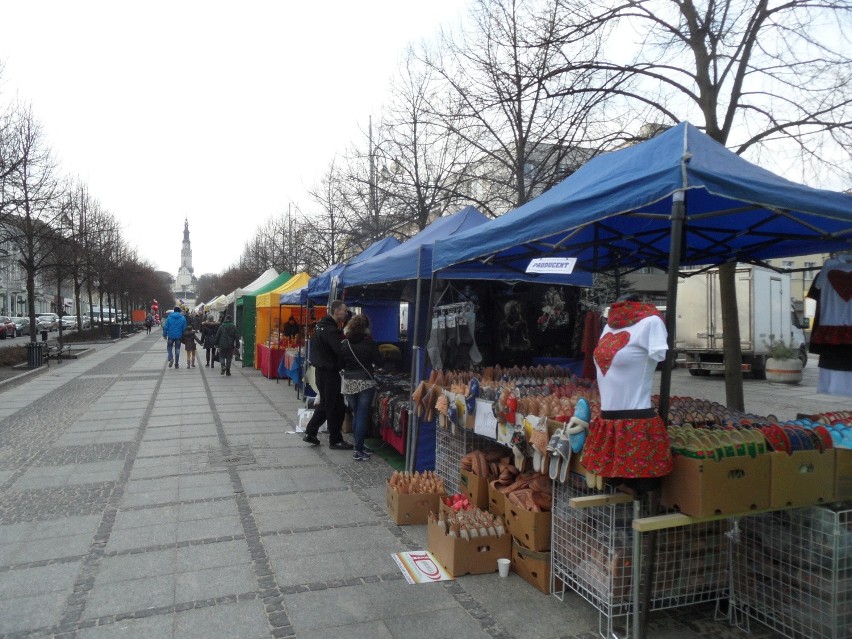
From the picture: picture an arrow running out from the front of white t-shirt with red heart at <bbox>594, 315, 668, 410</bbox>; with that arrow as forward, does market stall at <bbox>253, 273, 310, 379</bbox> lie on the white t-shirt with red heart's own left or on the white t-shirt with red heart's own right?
on the white t-shirt with red heart's own right

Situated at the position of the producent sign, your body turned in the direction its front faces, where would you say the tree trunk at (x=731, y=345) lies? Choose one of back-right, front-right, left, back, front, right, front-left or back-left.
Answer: back-left

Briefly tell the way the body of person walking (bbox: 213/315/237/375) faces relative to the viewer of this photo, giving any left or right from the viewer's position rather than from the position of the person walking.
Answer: facing away from the viewer

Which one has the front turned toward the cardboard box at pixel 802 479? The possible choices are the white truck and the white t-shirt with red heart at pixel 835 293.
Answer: the white t-shirt with red heart

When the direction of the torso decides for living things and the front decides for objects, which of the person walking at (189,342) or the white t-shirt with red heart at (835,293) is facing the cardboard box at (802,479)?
the white t-shirt with red heart

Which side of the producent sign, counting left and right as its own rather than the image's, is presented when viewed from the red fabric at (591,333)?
back

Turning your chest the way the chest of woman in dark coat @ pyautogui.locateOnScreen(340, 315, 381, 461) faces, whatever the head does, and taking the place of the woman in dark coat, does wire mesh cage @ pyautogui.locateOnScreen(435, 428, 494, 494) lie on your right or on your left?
on your right

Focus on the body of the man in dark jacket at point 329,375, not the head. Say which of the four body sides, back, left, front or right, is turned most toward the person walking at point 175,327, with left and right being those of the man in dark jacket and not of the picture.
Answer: left

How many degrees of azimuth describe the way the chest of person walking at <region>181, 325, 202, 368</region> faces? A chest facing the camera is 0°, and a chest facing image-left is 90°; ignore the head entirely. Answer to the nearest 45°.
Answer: approximately 180°

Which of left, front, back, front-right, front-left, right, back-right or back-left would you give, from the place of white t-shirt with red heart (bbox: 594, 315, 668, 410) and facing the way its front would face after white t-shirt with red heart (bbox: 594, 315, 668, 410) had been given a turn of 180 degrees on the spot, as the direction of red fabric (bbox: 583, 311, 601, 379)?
front-left

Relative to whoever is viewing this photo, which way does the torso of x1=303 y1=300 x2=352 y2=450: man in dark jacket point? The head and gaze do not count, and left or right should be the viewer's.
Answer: facing to the right of the viewer

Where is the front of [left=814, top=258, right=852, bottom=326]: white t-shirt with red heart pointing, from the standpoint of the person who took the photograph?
facing the viewer

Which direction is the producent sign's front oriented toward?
toward the camera

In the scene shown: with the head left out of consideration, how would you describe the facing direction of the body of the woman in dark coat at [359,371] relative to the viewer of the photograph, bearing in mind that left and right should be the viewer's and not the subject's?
facing away from the viewer and to the right of the viewer

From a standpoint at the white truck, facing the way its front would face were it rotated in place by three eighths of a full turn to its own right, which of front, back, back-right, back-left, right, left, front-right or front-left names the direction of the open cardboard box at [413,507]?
front

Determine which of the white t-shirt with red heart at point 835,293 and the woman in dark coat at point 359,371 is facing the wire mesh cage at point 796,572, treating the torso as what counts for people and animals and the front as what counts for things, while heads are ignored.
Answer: the white t-shirt with red heart

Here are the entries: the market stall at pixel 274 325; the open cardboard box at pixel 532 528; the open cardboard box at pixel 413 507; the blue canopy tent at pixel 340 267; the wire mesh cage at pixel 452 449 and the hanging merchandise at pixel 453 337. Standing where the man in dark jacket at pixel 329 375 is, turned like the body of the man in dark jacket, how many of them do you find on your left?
2
